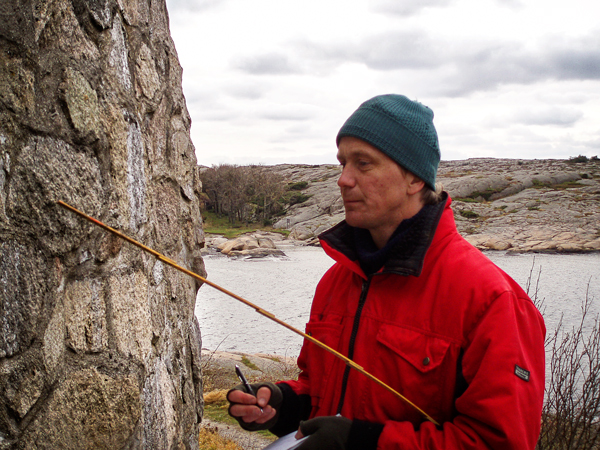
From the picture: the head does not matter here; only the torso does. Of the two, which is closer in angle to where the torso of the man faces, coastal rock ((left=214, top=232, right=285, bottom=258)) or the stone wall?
the stone wall

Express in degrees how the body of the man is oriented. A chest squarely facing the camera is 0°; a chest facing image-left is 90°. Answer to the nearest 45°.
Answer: approximately 45°

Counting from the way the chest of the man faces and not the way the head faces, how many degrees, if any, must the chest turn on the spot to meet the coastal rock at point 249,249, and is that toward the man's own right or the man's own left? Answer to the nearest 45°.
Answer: approximately 135° to the man's own right

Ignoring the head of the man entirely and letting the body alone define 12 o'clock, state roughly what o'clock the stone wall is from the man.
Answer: The stone wall is roughly at 1 o'clock from the man.
